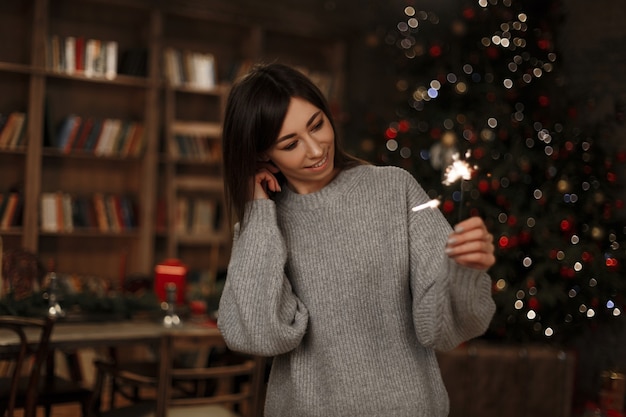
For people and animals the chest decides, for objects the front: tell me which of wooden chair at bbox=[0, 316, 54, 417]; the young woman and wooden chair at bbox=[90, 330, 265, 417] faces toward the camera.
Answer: the young woman

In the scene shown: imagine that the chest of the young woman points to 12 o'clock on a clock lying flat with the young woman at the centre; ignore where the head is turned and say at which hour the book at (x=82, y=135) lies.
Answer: The book is roughly at 5 o'clock from the young woman.

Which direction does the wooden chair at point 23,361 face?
away from the camera

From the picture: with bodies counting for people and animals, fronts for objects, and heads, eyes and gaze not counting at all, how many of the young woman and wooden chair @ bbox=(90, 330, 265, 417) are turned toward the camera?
1

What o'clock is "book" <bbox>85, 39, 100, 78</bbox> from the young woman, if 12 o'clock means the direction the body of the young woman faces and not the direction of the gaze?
The book is roughly at 5 o'clock from the young woman.

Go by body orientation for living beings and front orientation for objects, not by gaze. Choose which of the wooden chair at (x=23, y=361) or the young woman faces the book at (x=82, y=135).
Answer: the wooden chair

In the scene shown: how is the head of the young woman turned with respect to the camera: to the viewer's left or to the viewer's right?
to the viewer's right

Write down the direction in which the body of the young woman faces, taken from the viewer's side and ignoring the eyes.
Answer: toward the camera

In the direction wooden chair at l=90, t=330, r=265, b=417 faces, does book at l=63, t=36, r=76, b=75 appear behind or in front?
in front

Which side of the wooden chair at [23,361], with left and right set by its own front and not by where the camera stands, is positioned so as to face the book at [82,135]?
front

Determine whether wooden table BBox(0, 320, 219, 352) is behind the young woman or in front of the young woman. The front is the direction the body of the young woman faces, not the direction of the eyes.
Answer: behind

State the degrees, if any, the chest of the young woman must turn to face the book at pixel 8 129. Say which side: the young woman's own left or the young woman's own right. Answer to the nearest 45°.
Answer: approximately 135° to the young woman's own right
